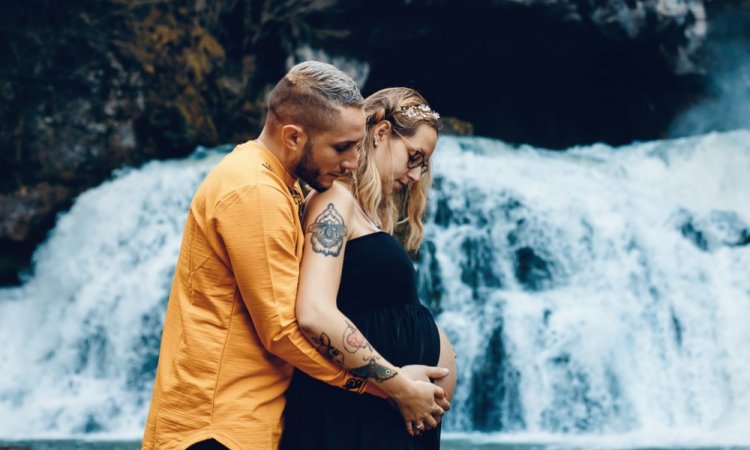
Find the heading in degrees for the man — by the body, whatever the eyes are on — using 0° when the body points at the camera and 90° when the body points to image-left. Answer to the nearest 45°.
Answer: approximately 270°

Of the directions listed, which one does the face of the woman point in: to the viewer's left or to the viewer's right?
to the viewer's right
